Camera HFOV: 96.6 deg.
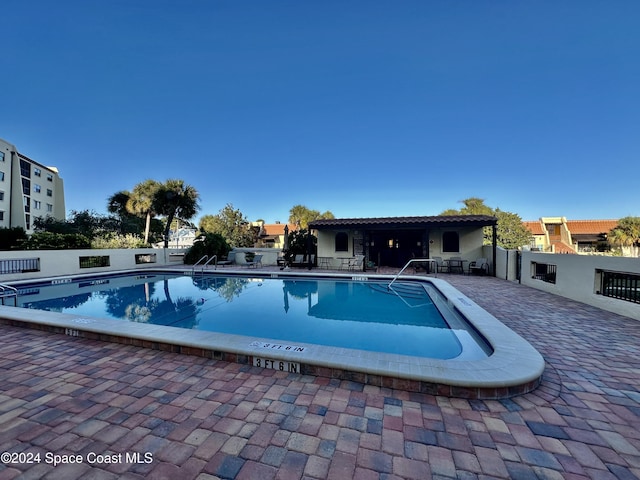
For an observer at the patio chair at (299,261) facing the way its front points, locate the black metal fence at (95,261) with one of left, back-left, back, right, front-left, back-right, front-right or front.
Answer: front-right

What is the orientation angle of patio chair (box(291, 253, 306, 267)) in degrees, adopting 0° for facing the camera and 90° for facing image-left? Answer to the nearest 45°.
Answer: approximately 45°

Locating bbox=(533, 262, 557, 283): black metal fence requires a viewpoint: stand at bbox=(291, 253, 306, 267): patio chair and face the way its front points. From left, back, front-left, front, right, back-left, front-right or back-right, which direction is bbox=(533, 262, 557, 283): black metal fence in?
left

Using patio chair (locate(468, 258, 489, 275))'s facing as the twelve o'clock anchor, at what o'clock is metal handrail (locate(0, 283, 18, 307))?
The metal handrail is roughly at 12 o'clock from the patio chair.

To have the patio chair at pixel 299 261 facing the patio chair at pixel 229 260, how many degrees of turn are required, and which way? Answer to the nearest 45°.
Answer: approximately 90° to its right

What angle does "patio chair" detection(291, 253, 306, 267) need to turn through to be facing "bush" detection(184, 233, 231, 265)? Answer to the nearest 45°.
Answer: approximately 90° to its right

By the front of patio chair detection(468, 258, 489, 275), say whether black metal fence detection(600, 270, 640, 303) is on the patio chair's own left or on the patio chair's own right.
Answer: on the patio chair's own left

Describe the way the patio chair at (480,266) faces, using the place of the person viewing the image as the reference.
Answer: facing the viewer and to the left of the viewer

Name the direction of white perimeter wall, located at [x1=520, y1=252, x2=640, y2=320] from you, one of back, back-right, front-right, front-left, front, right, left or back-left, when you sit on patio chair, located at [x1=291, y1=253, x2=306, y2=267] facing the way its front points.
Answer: left

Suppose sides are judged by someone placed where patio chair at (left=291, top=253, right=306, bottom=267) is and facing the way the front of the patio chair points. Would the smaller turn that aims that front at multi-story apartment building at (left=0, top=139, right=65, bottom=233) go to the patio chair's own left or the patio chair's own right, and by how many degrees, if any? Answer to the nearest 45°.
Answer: approximately 90° to the patio chair's own right

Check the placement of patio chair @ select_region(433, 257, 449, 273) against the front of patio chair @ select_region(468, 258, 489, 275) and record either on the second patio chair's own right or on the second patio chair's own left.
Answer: on the second patio chair's own right

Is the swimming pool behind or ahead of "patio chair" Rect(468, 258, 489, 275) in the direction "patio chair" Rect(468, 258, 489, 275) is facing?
ahead

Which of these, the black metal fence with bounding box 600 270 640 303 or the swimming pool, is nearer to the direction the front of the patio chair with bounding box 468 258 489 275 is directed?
the swimming pool

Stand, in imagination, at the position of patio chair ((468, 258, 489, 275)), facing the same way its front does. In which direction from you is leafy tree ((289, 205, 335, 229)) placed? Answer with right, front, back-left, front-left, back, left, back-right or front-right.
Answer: right

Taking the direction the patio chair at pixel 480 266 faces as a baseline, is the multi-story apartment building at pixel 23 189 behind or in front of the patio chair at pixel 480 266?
in front
